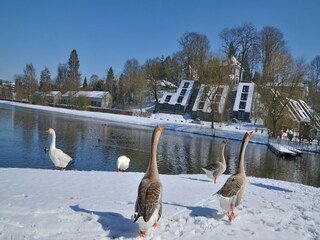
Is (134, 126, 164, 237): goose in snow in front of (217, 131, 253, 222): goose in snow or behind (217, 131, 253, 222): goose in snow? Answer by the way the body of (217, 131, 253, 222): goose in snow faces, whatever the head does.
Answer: behind

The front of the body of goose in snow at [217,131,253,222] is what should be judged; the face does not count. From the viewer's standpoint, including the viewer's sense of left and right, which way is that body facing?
facing away from the viewer and to the right of the viewer
